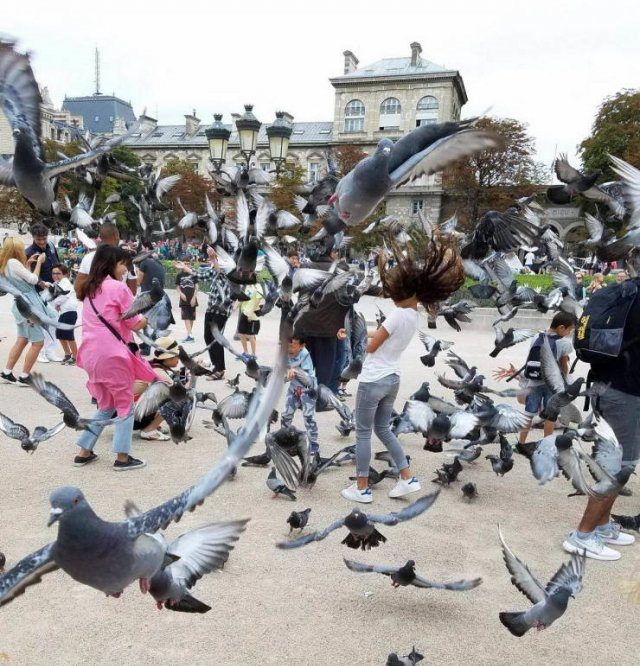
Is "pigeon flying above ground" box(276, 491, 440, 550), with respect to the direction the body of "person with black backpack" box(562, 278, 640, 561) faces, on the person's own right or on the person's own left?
on the person's own right
